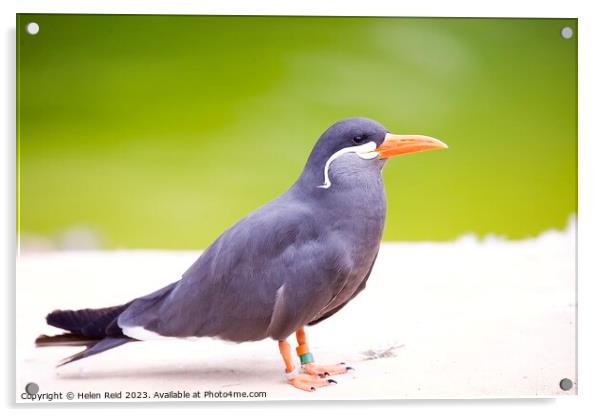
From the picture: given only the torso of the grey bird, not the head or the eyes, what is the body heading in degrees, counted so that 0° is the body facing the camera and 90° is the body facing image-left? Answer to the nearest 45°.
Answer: approximately 270°
